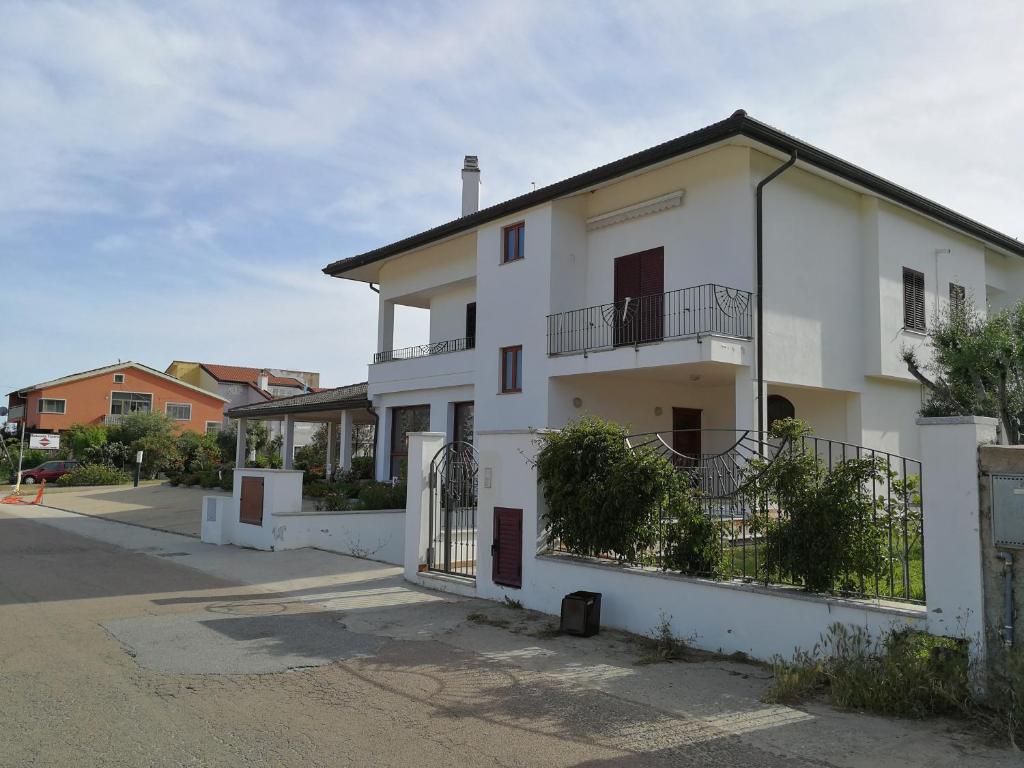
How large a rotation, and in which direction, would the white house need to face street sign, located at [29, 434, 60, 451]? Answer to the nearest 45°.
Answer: approximately 90° to its right

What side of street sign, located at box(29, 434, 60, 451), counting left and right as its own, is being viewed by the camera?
front

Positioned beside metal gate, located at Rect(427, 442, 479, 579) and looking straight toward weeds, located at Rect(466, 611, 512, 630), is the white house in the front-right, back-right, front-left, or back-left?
back-left

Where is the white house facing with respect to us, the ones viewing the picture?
facing the viewer and to the left of the viewer

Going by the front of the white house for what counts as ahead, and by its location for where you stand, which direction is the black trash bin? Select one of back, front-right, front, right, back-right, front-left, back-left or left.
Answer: front-left

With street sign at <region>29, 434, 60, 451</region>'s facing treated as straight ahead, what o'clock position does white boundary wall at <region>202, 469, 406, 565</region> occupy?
The white boundary wall is roughly at 12 o'clock from the street sign.

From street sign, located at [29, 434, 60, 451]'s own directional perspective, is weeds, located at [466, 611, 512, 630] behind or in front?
in front

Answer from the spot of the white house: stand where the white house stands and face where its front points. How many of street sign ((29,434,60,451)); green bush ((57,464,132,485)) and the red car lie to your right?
3

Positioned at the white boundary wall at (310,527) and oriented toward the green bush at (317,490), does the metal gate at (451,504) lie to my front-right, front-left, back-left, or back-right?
back-right

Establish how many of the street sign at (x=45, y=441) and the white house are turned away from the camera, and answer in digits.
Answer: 0

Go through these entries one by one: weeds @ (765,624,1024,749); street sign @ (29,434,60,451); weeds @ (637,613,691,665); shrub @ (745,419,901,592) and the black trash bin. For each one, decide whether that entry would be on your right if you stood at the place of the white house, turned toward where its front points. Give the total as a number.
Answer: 1

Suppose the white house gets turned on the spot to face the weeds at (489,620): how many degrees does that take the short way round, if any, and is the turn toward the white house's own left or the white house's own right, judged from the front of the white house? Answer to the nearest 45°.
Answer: approximately 45° to the white house's own left

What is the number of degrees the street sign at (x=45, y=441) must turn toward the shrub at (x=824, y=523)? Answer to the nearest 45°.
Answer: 0° — it already faces it

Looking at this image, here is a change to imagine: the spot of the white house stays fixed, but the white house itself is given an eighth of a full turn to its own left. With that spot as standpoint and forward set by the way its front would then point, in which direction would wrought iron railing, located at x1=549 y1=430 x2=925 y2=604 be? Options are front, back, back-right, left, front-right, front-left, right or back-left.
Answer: front
